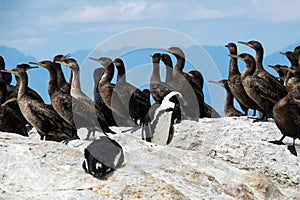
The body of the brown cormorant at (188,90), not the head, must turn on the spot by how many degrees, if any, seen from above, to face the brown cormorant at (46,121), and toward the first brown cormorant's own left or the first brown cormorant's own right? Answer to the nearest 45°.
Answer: approximately 45° to the first brown cormorant's own left

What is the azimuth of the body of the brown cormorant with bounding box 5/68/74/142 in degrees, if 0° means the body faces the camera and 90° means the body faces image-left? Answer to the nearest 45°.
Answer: approximately 90°

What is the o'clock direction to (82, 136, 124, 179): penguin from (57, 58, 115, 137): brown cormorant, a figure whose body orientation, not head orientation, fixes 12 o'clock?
The penguin is roughly at 9 o'clock from the brown cormorant.

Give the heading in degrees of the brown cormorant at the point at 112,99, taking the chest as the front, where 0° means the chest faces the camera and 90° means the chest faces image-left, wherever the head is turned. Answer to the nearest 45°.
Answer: approximately 90°

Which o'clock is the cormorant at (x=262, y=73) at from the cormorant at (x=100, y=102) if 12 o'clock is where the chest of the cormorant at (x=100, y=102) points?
the cormorant at (x=262, y=73) is roughly at 6 o'clock from the cormorant at (x=100, y=102).

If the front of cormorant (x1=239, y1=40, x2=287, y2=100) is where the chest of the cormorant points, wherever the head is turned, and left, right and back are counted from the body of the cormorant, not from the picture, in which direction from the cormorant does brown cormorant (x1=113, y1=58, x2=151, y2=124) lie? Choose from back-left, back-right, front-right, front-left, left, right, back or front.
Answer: front-left

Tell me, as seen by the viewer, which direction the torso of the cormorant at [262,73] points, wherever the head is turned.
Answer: to the viewer's left

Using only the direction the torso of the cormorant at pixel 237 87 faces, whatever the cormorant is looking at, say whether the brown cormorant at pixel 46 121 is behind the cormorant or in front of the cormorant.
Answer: in front

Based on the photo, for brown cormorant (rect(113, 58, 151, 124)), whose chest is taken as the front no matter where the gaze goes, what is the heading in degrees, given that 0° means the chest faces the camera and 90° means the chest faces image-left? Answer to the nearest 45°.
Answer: approximately 90°

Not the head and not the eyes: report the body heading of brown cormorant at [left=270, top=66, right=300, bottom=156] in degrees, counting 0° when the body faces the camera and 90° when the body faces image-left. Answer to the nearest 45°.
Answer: approximately 45°

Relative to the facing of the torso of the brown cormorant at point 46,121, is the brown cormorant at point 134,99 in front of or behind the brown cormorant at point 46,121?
behind

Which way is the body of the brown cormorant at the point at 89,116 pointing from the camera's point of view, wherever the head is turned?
to the viewer's left

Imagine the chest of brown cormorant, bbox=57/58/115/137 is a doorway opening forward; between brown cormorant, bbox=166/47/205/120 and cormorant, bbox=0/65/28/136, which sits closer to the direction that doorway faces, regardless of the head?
the cormorant

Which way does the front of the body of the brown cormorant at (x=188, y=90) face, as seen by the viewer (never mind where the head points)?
to the viewer's left

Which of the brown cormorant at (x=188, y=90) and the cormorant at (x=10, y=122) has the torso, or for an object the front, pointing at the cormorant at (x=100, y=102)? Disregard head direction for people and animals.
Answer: the brown cormorant
